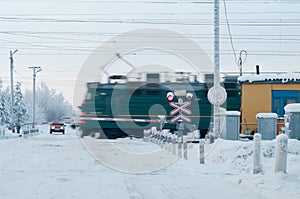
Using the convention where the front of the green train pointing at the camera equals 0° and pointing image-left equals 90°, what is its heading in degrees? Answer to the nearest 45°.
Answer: approximately 90°

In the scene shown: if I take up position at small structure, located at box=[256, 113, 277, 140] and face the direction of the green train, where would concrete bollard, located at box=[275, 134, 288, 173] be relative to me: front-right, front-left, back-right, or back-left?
back-left

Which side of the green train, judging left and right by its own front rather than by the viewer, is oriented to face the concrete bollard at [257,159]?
left

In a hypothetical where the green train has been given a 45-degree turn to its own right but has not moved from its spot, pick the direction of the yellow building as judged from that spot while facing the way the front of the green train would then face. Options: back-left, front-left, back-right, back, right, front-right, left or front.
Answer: back

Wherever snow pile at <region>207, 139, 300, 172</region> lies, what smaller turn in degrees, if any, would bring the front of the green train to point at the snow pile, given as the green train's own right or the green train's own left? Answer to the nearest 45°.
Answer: approximately 90° to the green train's own left

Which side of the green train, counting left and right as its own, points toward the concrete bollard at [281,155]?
left
